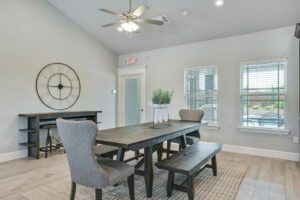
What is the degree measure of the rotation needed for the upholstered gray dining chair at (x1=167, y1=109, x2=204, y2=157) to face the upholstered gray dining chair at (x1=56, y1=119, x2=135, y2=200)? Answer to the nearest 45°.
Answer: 0° — it already faces it

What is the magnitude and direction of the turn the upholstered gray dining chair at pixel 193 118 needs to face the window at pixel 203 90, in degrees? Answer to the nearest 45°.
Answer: approximately 135° to its right

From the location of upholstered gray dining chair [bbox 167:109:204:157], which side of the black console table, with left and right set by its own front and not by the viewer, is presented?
front

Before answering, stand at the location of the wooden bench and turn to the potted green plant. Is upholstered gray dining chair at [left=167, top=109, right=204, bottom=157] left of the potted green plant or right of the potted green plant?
right

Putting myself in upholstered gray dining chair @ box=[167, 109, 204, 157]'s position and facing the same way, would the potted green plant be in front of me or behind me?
in front

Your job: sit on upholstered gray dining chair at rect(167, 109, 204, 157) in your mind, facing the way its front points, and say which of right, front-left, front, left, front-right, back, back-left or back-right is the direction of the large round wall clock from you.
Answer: front-right

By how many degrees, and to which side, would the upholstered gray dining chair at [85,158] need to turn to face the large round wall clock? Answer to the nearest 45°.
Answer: approximately 45° to its left

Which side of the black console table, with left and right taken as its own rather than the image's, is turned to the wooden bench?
front

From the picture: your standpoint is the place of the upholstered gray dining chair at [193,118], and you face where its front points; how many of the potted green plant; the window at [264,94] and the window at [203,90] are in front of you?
1

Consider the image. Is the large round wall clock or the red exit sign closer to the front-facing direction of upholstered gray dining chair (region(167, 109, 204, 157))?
the large round wall clock

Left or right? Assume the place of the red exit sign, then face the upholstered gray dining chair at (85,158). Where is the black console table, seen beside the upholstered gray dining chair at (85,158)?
right

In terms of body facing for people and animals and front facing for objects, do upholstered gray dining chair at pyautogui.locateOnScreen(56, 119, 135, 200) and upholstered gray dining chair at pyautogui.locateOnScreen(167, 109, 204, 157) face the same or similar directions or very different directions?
very different directions

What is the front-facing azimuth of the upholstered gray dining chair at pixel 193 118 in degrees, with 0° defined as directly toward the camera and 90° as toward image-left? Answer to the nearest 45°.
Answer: approximately 45°

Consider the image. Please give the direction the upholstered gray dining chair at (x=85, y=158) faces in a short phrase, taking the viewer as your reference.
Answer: facing away from the viewer and to the right of the viewer

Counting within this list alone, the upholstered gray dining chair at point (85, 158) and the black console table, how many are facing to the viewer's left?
0

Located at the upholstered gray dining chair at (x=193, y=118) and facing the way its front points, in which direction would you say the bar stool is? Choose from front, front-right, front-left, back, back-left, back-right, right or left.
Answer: front-right

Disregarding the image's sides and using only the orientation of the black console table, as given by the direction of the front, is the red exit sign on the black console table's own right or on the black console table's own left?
on the black console table's own left
